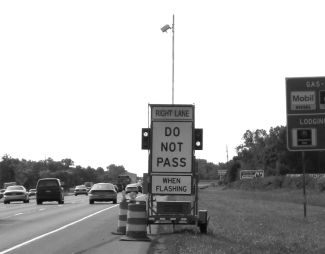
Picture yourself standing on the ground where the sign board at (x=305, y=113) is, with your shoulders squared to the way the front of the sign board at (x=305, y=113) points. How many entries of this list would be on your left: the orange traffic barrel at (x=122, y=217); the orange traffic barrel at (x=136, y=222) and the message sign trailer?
0

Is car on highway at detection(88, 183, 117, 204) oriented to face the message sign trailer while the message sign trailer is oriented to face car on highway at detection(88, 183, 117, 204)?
no

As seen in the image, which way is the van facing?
away from the camera

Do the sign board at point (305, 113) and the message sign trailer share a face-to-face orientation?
no

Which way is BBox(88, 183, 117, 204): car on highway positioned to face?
away from the camera

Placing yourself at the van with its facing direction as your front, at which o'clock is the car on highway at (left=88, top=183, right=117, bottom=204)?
The car on highway is roughly at 4 o'clock from the van.

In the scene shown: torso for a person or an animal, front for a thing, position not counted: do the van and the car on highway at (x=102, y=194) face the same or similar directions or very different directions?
same or similar directions

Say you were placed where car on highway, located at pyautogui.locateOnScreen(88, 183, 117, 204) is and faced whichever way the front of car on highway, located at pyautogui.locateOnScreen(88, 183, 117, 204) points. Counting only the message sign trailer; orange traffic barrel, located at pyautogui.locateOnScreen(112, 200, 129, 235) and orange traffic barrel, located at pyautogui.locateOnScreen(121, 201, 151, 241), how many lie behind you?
3

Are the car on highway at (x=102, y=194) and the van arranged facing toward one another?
no

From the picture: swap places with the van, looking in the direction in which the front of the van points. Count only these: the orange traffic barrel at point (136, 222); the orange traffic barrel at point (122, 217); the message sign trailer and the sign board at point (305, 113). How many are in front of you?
0

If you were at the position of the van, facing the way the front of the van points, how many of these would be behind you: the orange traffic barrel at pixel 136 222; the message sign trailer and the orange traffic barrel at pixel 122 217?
3

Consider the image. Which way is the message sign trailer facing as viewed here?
toward the camera

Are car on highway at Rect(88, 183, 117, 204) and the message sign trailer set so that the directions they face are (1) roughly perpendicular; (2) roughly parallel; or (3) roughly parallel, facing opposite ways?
roughly parallel, facing opposite ways

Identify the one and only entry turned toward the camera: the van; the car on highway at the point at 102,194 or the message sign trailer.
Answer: the message sign trailer

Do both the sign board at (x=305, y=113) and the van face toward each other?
no

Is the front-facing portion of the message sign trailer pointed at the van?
no

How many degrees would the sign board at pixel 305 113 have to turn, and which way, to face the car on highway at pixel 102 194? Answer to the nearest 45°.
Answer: approximately 135° to its right

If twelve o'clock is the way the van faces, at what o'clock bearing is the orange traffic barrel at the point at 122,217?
The orange traffic barrel is roughly at 6 o'clock from the van.

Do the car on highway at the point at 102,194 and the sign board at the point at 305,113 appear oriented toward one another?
no

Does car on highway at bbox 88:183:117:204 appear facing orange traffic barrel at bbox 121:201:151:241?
no
